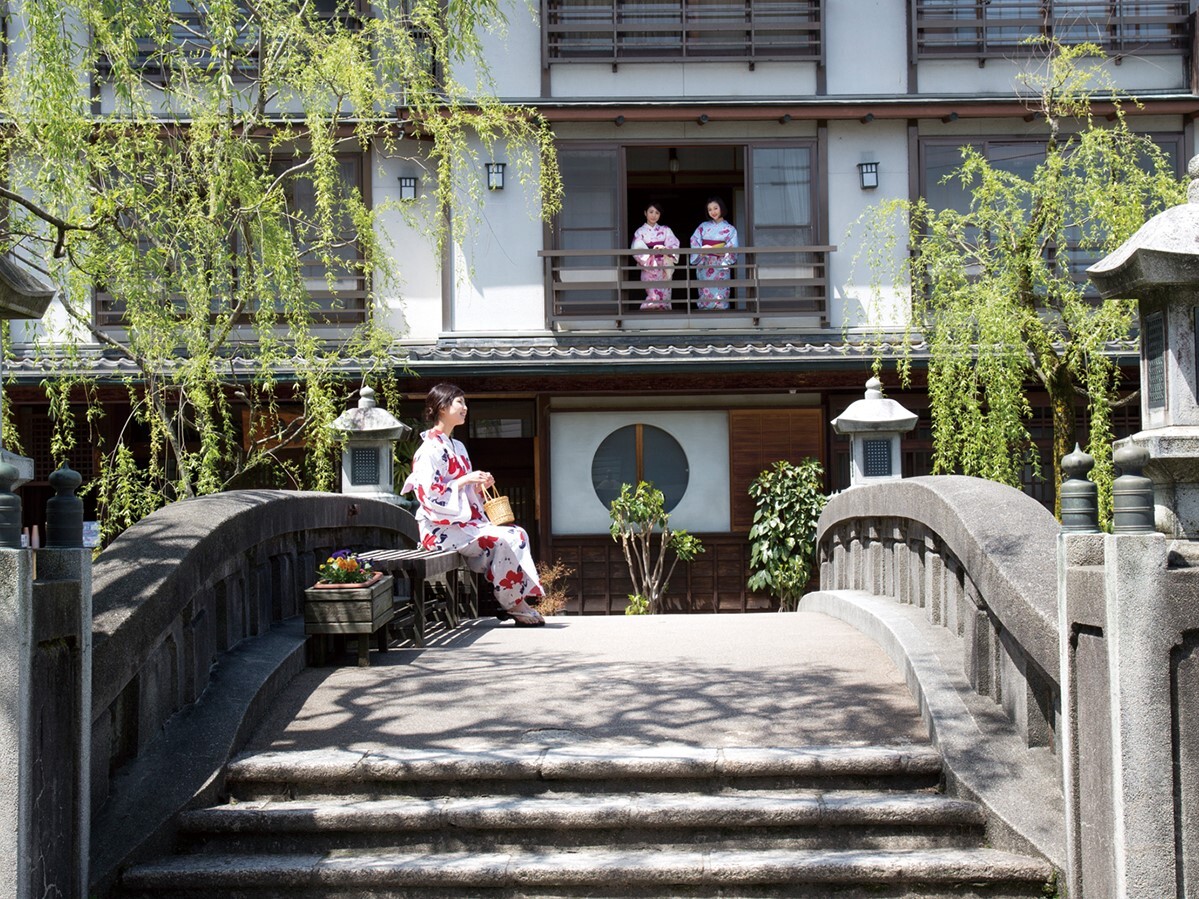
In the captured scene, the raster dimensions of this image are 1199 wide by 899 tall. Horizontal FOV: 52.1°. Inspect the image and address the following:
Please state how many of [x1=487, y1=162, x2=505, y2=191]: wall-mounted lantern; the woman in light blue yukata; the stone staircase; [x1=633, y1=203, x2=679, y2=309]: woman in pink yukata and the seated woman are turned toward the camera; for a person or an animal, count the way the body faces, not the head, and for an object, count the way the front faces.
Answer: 4

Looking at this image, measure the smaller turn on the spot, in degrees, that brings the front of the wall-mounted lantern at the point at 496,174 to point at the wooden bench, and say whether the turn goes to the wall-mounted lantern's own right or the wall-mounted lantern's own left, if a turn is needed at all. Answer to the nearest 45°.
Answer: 0° — it already faces it

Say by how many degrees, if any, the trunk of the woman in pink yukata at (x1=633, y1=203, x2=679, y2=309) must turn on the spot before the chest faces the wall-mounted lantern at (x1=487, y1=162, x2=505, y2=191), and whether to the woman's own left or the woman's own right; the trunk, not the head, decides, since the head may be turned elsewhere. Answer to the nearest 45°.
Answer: approximately 90° to the woman's own right

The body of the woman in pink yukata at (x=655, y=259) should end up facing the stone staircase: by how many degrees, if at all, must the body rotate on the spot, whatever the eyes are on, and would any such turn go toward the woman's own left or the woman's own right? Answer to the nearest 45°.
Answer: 0° — they already face it

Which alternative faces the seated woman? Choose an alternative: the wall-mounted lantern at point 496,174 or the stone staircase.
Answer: the wall-mounted lantern

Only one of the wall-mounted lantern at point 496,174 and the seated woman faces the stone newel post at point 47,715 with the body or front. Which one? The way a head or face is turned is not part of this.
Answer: the wall-mounted lantern

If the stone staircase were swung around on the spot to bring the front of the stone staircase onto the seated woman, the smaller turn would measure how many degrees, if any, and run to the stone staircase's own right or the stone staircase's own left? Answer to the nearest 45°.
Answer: approximately 180°

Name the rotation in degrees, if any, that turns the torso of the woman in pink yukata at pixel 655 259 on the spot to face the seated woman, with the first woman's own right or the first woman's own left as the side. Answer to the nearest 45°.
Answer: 0° — they already face them

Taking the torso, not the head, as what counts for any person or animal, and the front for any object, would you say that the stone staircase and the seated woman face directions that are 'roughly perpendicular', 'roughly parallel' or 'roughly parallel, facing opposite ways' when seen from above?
roughly perpendicular

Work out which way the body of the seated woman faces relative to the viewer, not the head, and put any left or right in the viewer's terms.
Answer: facing to the right of the viewer
